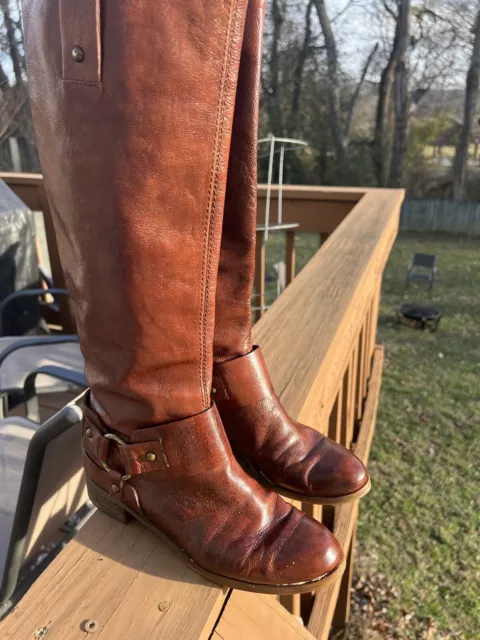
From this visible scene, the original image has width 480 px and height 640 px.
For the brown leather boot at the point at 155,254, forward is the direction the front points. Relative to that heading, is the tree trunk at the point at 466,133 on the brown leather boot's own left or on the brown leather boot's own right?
on the brown leather boot's own left

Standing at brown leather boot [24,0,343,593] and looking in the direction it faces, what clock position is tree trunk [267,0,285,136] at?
The tree trunk is roughly at 8 o'clock from the brown leather boot.

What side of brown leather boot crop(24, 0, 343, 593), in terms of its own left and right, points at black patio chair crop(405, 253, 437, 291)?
left

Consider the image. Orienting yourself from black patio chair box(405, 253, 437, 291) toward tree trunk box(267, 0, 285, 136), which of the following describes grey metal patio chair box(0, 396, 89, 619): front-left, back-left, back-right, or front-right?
back-left

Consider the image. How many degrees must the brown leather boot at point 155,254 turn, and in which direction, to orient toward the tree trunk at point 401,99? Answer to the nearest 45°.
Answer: approximately 135° to its left

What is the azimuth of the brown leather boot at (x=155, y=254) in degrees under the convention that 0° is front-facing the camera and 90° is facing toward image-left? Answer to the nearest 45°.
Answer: approximately 315°

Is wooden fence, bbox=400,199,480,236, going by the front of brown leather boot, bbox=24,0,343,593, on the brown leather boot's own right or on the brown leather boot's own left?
on the brown leather boot's own left

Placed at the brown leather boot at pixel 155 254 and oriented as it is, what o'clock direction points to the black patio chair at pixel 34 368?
The black patio chair is roughly at 7 o'clock from the brown leather boot.
